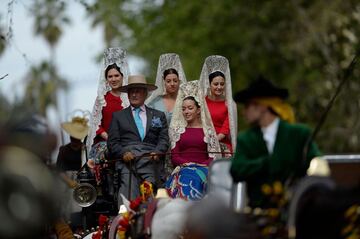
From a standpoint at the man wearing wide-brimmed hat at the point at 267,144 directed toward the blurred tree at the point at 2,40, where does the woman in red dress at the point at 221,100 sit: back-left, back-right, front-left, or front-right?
front-right

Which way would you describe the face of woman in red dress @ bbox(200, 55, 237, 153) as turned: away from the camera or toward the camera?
toward the camera

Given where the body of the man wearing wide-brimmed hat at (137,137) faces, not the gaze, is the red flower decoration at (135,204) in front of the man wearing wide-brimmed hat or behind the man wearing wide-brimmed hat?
in front

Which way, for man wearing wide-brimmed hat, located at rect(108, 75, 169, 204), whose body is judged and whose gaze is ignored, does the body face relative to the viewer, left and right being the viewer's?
facing the viewer

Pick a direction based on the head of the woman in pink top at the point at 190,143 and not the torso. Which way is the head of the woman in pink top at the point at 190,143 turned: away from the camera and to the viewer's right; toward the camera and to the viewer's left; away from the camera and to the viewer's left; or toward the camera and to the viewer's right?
toward the camera and to the viewer's left

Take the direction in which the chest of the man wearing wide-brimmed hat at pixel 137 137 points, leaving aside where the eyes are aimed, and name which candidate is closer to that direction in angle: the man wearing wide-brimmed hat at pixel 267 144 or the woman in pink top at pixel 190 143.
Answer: the man wearing wide-brimmed hat

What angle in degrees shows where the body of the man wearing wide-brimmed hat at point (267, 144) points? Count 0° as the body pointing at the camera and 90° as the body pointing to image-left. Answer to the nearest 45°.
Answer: approximately 45°

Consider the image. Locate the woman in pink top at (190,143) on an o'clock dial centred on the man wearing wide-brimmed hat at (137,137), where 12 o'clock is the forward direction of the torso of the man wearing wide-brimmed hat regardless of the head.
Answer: The woman in pink top is roughly at 9 o'clock from the man wearing wide-brimmed hat.

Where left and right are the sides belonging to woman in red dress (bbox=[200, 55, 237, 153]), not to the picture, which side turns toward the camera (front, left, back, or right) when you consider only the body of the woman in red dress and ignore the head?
front

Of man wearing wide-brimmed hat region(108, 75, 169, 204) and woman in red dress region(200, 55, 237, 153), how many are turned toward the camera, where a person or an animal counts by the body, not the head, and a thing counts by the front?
2

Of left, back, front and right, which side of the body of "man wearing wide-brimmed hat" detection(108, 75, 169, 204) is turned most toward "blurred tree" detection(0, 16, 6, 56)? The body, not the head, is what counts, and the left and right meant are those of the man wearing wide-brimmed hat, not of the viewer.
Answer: back

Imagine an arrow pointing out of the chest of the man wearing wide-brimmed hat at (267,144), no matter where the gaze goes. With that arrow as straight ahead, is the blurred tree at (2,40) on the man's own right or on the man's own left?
on the man's own right
